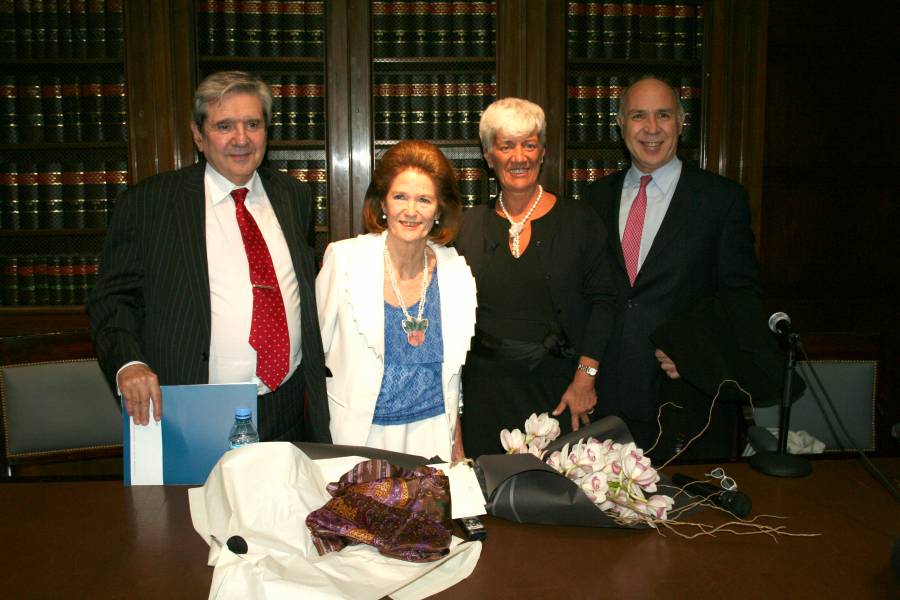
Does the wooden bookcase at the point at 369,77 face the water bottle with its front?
yes

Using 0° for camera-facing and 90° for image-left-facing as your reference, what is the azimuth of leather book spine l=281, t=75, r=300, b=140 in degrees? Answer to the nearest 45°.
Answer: approximately 0°

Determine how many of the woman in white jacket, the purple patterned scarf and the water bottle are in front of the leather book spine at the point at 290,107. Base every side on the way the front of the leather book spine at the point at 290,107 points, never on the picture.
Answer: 3

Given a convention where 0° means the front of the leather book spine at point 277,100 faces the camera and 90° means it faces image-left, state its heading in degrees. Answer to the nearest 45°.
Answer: approximately 0°

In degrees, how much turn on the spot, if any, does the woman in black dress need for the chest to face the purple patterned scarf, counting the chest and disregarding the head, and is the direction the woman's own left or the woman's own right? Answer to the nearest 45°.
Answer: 0° — they already face it
